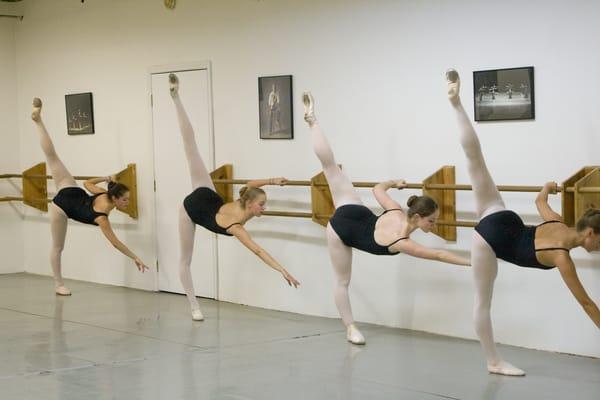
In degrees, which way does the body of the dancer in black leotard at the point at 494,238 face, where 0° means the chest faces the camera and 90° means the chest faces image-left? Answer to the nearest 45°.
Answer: approximately 270°

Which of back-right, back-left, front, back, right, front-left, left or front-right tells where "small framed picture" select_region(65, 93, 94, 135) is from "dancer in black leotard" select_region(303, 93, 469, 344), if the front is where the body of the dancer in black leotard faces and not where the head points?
back-left

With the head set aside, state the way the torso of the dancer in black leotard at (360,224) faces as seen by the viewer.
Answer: to the viewer's right

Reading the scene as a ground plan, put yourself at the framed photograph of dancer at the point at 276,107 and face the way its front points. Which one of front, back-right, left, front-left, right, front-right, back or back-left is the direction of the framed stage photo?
left

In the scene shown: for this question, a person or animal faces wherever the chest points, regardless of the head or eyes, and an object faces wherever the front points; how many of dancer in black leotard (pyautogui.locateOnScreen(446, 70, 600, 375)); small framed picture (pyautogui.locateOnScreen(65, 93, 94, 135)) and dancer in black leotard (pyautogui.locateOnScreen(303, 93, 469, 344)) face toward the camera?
1

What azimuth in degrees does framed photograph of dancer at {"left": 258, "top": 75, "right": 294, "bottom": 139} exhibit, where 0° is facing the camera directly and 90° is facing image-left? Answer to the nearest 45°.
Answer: approximately 45°

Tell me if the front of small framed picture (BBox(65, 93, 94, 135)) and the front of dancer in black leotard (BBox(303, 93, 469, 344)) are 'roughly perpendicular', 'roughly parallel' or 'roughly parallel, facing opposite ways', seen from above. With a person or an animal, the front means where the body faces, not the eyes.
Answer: roughly perpendicular

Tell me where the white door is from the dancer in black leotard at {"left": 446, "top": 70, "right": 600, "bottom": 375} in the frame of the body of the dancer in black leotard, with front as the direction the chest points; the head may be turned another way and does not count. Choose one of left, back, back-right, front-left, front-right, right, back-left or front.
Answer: back-left
